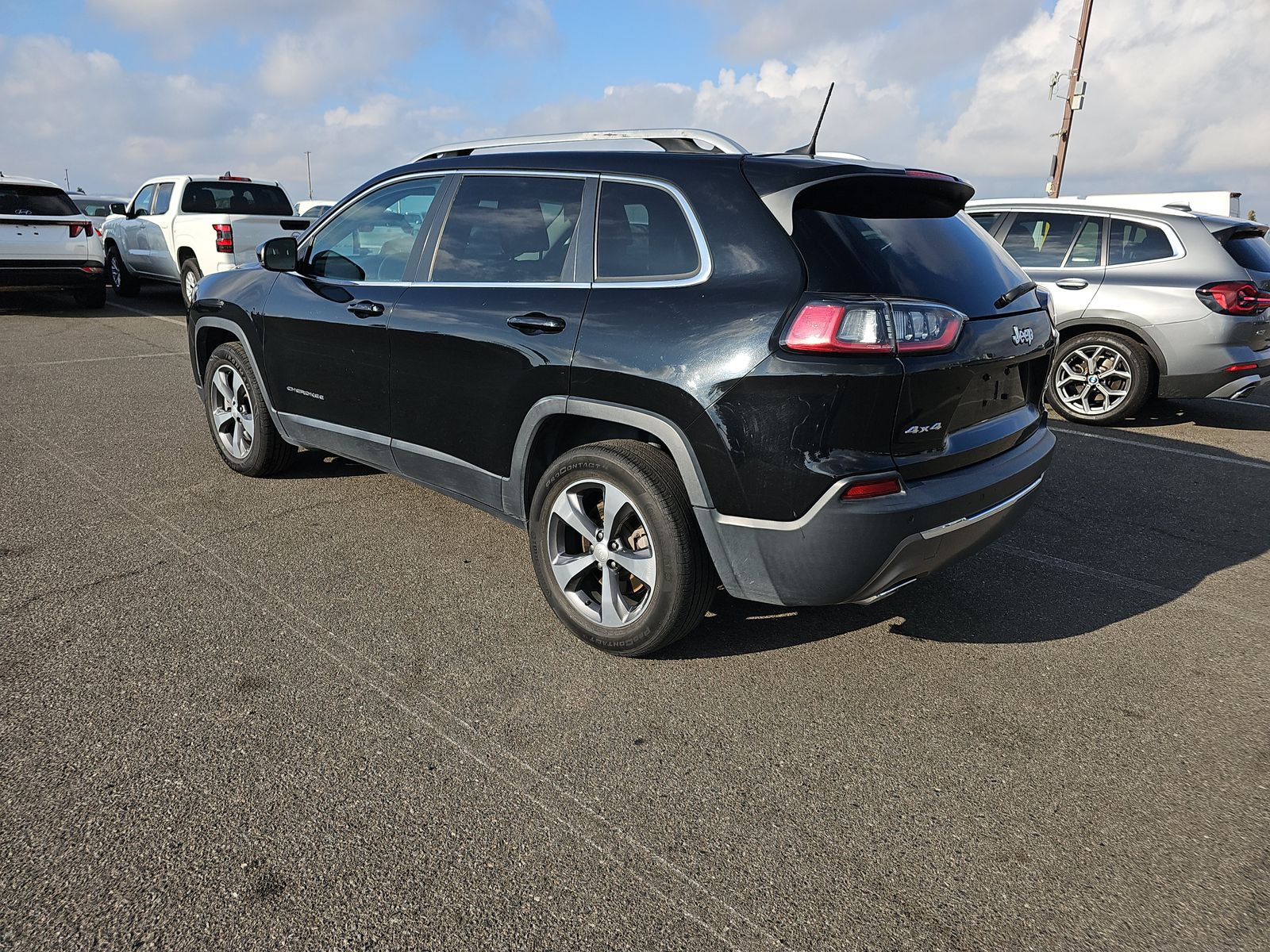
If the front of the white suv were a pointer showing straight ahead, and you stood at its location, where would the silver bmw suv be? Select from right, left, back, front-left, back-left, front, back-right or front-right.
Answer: back-right

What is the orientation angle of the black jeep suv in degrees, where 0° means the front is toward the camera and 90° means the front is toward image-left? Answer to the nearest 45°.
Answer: approximately 135°

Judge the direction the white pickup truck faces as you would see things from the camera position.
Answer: facing away from the viewer and to the left of the viewer

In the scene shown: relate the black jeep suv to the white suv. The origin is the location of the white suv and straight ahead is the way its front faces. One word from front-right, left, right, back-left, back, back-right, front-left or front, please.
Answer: back

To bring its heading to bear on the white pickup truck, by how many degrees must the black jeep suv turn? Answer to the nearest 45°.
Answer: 0° — it already faces it

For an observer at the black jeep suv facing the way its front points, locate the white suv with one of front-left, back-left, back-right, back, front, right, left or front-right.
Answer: front

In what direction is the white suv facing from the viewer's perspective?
away from the camera

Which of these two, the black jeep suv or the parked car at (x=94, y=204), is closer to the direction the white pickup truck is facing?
the parked car

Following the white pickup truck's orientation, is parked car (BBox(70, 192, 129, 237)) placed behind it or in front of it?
in front

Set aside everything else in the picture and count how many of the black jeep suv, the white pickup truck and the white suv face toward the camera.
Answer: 0

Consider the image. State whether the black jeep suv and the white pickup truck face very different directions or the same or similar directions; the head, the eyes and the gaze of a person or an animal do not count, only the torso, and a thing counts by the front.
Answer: same or similar directions

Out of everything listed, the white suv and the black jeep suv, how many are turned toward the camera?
0

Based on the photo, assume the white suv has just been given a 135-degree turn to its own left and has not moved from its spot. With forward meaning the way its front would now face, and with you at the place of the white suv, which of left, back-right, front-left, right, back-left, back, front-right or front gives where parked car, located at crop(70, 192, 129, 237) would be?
back-right

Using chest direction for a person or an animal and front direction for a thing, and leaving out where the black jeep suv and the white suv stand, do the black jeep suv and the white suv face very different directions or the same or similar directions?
same or similar directions

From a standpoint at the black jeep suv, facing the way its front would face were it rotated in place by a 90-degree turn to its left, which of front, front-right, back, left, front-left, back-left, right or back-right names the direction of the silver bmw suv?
back

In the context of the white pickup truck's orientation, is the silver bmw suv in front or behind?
behind
